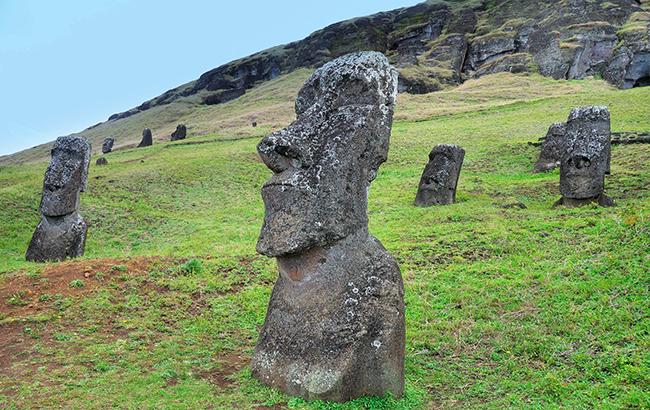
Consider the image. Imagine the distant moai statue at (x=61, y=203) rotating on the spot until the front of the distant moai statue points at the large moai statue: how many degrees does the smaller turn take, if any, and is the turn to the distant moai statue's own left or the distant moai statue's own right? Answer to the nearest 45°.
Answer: approximately 45° to the distant moai statue's own left

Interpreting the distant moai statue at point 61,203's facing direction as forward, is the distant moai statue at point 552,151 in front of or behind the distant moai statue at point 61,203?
behind

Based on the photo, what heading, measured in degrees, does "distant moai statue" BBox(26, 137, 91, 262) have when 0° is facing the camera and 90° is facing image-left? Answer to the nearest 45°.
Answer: approximately 45°

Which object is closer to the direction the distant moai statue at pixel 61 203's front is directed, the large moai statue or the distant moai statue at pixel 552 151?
the large moai statue

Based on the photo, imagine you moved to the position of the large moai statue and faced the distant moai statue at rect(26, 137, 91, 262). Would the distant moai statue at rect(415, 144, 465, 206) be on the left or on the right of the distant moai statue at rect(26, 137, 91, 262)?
right

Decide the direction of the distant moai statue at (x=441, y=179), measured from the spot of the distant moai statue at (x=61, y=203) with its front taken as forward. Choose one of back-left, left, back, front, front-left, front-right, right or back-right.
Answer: back-left

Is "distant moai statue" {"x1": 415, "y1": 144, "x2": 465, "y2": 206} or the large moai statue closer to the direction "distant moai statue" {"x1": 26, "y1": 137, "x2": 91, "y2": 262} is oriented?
the large moai statue
